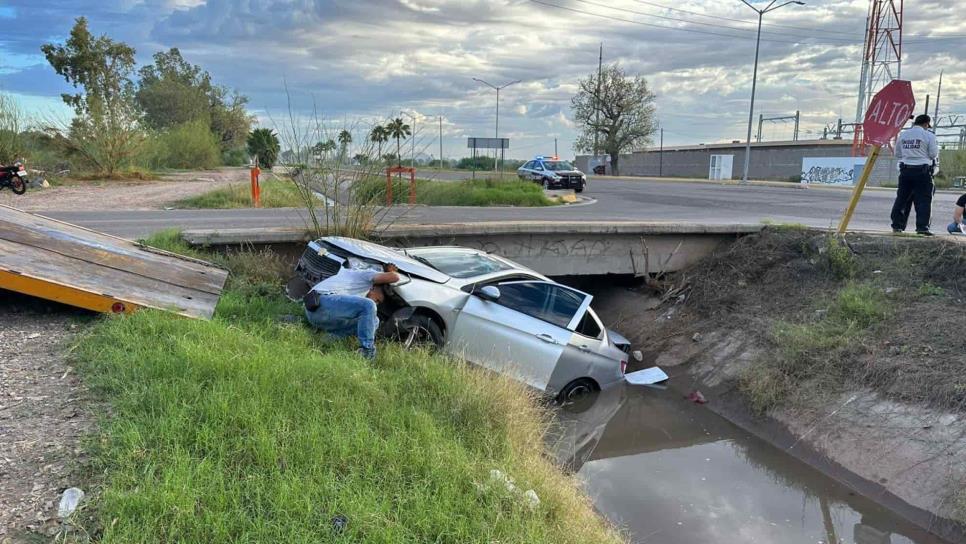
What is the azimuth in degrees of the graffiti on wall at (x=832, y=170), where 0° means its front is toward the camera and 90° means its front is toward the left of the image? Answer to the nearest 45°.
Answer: approximately 0°

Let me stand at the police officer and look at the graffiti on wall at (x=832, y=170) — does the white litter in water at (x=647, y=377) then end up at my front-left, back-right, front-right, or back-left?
back-left

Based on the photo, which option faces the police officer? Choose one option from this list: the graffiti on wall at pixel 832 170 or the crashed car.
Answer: the graffiti on wall

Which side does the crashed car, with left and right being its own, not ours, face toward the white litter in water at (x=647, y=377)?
back

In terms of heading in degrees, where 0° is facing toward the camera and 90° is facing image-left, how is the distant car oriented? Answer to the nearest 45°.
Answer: approximately 315°

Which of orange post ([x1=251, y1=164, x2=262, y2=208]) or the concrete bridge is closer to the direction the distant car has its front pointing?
the concrete bridge
